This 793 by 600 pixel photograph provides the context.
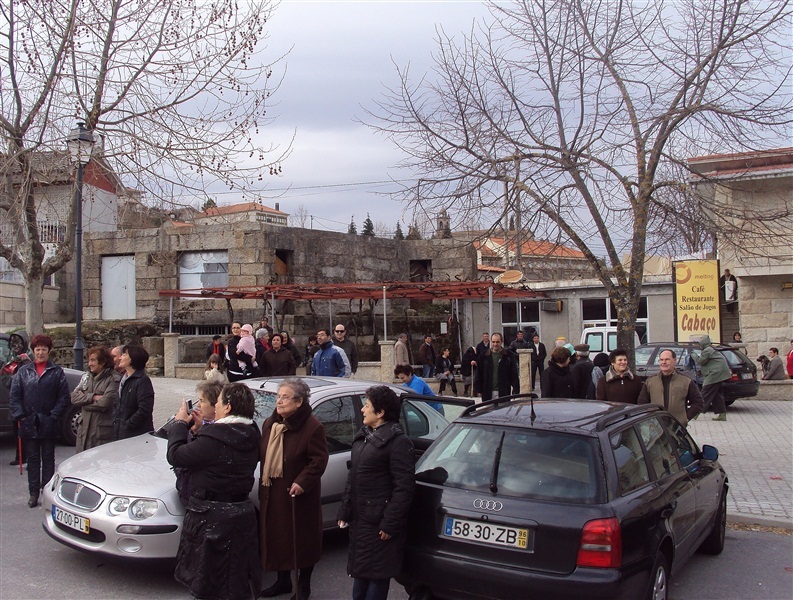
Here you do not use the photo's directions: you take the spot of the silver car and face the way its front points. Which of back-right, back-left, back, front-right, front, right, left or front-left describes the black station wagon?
left

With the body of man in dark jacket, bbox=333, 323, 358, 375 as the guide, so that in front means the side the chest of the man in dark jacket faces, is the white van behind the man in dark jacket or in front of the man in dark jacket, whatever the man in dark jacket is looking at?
behind

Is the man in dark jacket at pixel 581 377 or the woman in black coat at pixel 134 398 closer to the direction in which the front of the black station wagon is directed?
the man in dark jacket

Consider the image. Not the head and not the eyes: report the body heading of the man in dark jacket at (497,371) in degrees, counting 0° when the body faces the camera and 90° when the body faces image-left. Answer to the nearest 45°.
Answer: approximately 0°

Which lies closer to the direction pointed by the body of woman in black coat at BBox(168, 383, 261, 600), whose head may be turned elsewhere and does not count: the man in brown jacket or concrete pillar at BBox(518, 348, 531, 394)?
the concrete pillar

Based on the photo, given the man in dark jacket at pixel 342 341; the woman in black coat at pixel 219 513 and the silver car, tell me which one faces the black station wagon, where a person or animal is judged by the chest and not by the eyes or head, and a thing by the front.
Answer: the man in dark jacket

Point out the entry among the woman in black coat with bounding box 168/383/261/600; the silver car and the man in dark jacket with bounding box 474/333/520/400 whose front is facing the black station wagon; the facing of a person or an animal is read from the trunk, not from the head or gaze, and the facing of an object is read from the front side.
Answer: the man in dark jacket

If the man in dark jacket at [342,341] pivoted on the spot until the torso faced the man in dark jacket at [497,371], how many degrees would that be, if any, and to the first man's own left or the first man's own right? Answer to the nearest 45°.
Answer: approximately 135° to the first man's own left

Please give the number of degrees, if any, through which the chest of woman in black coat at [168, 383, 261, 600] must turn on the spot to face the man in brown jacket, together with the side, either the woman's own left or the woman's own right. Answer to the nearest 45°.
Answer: approximately 90° to the woman's own right

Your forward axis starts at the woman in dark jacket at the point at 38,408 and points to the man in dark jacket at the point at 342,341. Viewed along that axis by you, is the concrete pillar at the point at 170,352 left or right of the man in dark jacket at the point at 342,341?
left

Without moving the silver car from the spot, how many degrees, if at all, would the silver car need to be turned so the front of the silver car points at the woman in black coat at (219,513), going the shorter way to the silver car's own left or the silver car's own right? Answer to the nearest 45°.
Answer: approximately 90° to the silver car's own left

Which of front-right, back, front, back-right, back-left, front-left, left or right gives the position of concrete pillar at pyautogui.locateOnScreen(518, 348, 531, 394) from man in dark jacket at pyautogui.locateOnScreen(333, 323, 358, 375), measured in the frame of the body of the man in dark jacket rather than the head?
back-left
